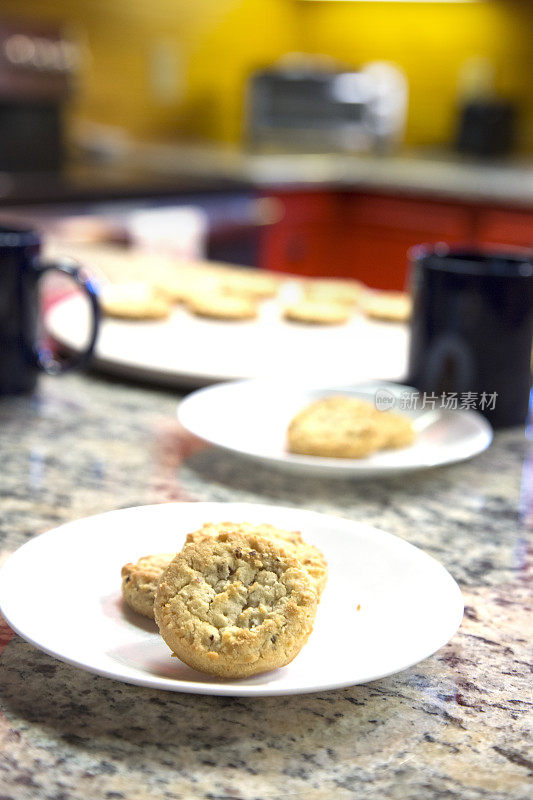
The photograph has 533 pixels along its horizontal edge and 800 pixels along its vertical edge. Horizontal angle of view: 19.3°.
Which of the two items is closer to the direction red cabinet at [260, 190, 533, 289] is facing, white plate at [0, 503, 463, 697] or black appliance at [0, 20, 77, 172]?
the white plate

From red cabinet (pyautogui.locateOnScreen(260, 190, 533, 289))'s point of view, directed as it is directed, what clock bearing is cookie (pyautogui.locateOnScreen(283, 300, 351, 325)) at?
The cookie is roughly at 12 o'clock from the red cabinet.

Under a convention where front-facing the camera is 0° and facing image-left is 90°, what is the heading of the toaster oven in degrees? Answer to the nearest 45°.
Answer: approximately 0°

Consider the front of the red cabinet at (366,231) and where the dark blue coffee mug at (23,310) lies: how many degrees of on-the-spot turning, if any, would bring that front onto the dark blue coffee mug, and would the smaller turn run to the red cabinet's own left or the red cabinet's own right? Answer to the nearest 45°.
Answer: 0° — it already faces it

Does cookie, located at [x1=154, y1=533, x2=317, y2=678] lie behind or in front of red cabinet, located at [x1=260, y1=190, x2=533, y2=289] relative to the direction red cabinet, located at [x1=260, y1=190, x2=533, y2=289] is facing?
in front

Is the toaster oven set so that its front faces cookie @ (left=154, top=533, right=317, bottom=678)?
yes

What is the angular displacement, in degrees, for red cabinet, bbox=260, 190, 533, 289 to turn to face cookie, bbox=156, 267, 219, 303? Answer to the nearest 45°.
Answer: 0° — it already faces it

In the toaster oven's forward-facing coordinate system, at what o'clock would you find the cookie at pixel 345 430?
The cookie is roughly at 12 o'clock from the toaster oven.

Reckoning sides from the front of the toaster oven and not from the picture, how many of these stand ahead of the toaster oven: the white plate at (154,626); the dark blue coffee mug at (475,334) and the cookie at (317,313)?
3

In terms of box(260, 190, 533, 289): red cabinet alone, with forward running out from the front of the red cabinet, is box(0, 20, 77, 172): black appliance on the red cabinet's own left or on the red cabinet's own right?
on the red cabinet's own right

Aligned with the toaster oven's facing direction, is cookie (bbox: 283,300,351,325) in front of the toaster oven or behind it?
in front
